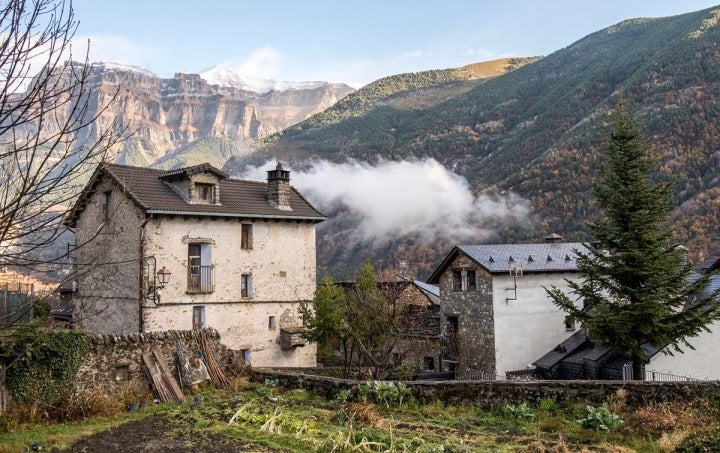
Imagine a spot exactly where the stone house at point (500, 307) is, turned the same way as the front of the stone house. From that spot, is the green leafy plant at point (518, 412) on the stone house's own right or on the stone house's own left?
on the stone house's own left

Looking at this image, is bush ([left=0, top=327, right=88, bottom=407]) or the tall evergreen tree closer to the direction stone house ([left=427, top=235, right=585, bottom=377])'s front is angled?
the bush

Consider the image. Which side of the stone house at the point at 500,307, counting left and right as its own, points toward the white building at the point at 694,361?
left

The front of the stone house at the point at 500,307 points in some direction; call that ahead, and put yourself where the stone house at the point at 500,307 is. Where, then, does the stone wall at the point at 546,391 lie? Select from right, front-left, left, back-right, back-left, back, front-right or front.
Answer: front-left

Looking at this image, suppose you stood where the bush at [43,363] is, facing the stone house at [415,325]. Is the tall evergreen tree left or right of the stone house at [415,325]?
right

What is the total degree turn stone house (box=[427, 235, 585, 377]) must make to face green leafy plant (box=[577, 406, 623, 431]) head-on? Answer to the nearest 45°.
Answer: approximately 45° to its left
